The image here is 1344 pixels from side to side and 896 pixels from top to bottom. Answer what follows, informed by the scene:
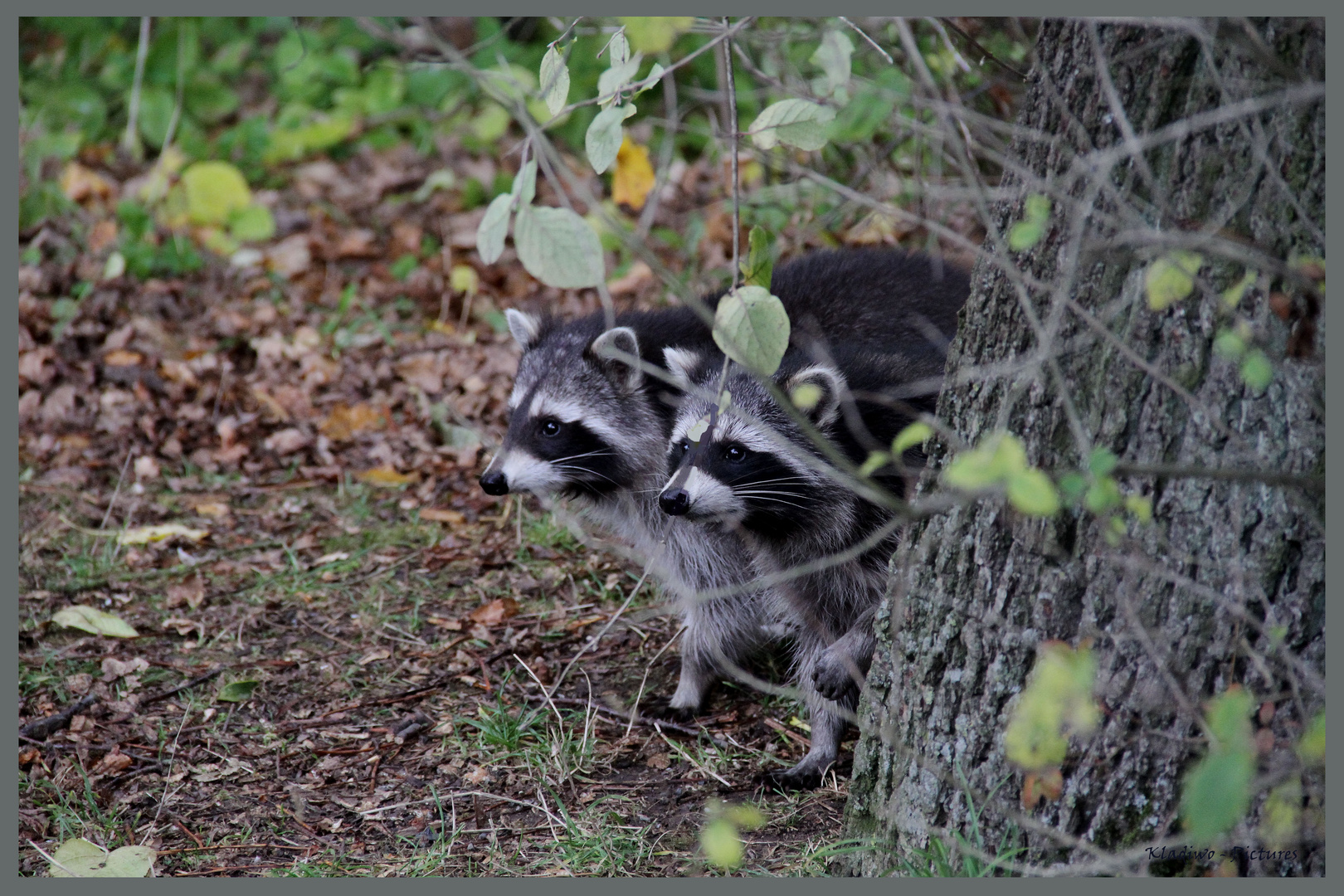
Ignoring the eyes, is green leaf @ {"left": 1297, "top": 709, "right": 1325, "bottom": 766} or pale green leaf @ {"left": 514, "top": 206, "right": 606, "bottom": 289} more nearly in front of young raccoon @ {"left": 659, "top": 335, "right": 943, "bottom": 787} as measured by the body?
the pale green leaf

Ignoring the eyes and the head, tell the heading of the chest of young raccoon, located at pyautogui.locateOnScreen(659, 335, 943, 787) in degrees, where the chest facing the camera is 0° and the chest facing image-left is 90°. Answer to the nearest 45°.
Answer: approximately 45°

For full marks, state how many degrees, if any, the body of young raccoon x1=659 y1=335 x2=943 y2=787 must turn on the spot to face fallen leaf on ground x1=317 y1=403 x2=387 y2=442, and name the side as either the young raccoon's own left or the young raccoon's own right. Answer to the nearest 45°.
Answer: approximately 90° to the young raccoon's own right

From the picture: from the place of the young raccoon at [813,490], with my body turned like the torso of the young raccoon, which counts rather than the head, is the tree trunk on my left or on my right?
on my left

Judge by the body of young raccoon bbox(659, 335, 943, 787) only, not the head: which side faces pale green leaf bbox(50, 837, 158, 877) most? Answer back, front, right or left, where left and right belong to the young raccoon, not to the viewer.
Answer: front

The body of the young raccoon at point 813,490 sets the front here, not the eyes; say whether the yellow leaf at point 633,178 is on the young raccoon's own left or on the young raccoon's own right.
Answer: on the young raccoon's own right

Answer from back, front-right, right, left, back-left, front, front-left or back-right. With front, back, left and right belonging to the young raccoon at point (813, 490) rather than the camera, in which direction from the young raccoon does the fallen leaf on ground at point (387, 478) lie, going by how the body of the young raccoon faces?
right

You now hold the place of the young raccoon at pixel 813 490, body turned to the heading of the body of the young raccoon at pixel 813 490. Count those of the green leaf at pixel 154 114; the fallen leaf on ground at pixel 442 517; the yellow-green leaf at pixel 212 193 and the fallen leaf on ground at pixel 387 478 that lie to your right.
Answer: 4
